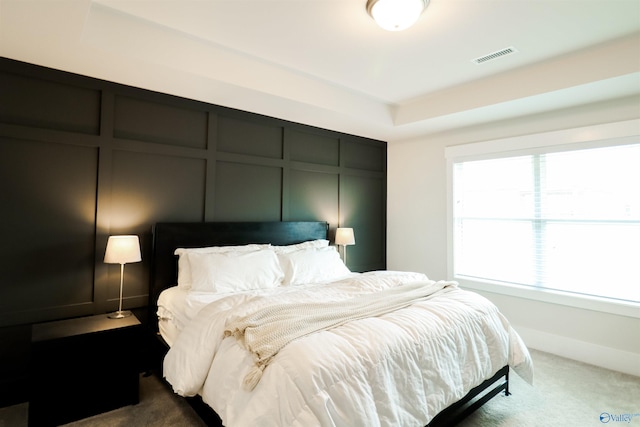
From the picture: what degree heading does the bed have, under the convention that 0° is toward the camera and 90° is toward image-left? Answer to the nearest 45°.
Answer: approximately 315°

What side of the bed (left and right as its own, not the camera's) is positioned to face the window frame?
left
